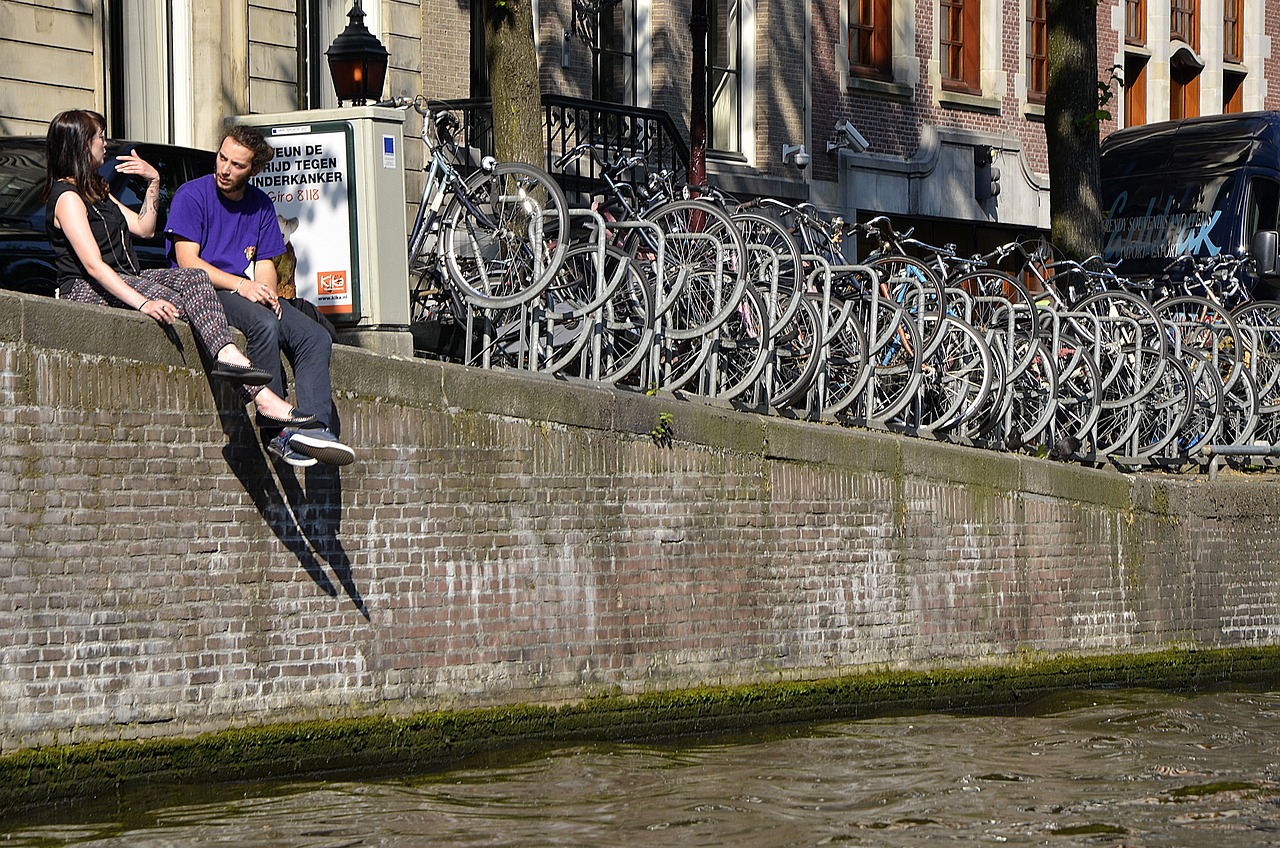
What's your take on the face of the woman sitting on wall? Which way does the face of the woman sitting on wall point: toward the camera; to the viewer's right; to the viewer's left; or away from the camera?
to the viewer's right

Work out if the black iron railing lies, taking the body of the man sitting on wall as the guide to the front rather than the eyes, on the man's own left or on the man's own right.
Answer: on the man's own left

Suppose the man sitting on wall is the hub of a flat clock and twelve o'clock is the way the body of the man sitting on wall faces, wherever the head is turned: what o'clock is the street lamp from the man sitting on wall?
The street lamp is roughly at 8 o'clock from the man sitting on wall.

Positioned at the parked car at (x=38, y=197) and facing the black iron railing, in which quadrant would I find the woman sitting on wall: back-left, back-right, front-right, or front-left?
back-right

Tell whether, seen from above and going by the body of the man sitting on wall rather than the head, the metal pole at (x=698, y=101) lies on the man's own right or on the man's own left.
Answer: on the man's own left

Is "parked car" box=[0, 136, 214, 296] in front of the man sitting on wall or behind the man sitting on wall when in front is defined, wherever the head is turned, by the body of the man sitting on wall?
behind

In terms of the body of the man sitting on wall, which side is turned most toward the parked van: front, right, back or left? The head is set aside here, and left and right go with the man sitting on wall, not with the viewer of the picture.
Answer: left

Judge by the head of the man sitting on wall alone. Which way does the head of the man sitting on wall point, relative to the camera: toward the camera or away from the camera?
toward the camera

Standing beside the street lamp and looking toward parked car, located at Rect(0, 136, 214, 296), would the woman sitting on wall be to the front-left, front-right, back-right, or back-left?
front-left

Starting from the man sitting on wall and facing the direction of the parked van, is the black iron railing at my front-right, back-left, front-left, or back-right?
front-left
